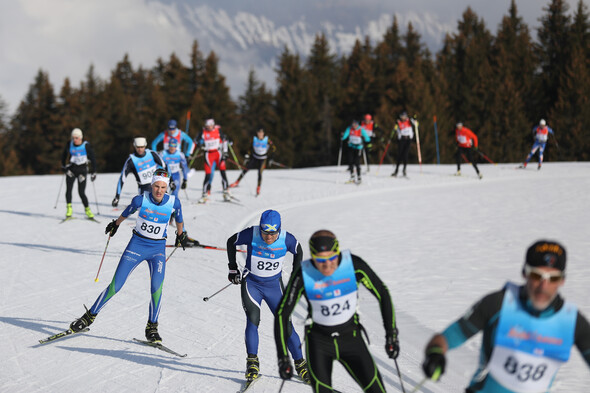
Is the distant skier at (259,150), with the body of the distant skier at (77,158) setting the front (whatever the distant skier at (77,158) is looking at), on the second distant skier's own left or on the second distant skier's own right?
on the second distant skier's own left

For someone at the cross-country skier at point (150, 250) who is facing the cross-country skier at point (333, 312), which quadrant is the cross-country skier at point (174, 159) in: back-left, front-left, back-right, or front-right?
back-left

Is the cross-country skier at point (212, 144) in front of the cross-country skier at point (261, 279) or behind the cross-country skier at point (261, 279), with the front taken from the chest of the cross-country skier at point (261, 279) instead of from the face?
behind

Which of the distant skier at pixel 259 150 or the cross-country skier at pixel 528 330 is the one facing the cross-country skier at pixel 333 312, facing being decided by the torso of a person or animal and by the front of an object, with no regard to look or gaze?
the distant skier

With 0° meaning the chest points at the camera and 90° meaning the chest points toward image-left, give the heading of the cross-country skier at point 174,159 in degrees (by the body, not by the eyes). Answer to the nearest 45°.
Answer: approximately 0°

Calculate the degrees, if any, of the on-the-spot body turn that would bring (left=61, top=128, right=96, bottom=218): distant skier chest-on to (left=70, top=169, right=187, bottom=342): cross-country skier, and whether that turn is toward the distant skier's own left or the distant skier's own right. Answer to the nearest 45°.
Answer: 0° — they already face them

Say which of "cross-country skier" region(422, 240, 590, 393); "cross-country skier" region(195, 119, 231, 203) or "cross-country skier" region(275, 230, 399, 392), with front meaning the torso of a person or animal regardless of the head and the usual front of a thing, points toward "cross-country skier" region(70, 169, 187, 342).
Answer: "cross-country skier" region(195, 119, 231, 203)

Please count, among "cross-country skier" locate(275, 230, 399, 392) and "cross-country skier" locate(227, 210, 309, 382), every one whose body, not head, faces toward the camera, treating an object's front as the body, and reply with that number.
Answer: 2

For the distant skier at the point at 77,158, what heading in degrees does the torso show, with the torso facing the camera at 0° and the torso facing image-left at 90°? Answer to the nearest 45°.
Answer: approximately 0°
